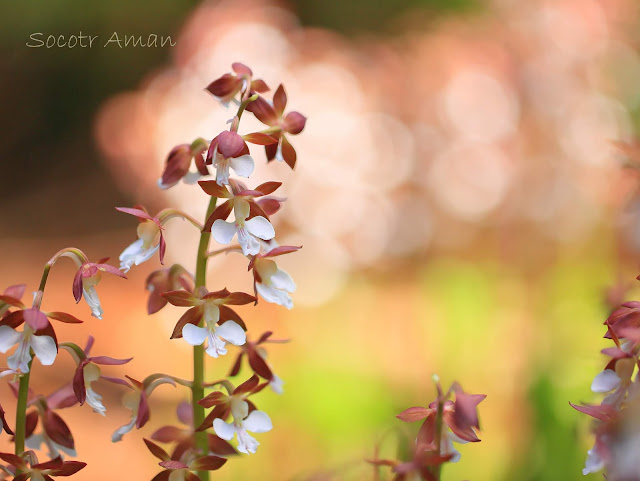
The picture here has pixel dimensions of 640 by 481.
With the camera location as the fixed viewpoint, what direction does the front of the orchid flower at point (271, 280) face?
facing to the right of the viewer

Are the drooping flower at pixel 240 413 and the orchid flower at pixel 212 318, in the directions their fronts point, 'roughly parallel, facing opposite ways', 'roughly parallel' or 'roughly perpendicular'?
roughly parallel

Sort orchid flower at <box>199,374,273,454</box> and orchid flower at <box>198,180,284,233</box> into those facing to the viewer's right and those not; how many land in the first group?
0

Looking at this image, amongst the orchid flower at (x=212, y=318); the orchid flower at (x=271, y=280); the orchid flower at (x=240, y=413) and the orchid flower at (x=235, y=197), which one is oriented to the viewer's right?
the orchid flower at (x=271, y=280)

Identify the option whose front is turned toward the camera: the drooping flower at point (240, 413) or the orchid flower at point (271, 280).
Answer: the drooping flower

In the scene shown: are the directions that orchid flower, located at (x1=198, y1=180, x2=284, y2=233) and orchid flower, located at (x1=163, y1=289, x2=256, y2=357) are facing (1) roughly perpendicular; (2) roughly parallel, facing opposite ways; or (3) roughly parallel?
roughly parallel

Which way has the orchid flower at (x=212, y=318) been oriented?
toward the camera

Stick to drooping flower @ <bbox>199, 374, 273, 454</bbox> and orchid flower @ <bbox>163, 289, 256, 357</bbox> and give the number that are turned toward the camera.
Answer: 2

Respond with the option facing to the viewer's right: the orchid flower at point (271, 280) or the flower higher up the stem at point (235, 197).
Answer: the orchid flower

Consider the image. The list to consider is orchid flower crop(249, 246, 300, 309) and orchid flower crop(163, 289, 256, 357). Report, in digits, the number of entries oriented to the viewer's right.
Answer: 1

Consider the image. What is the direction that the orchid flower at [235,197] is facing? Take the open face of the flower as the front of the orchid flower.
toward the camera

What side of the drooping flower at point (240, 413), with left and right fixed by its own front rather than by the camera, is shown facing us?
front

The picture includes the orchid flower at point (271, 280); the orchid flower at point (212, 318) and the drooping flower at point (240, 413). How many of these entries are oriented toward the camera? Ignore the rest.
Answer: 2
